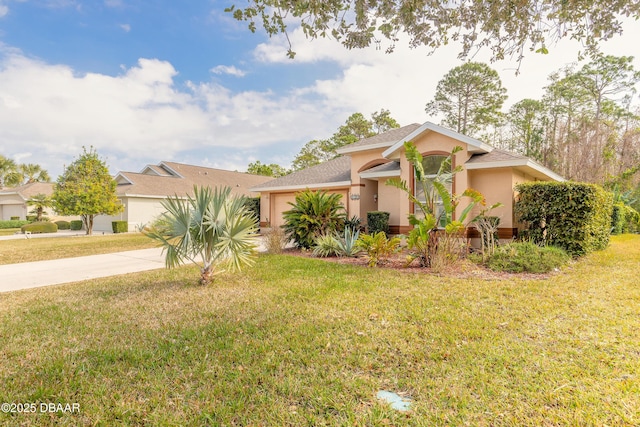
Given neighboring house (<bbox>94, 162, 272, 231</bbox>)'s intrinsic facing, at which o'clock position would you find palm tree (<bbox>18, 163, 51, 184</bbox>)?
The palm tree is roughly at 2 o'clock from the neighboring house.

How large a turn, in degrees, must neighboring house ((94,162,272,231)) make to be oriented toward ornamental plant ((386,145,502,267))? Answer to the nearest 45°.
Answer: approximately 90° to its left

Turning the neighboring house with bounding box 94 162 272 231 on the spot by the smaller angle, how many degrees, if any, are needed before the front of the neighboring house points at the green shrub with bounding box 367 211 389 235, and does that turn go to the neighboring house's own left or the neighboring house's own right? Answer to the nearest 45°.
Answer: approximately 135° to the neighboring house's own left

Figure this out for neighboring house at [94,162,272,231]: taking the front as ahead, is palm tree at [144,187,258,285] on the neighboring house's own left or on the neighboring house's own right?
on the neighboring house's own left

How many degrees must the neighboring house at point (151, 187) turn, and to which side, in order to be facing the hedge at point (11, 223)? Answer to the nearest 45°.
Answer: approximately 45° to its right

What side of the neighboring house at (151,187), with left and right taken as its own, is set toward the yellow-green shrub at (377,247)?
left

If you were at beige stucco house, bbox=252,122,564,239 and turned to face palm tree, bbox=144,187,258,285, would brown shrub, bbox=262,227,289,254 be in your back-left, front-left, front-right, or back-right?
front-right

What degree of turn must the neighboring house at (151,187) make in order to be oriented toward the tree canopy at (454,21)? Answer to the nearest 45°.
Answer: approximately 90° to its left

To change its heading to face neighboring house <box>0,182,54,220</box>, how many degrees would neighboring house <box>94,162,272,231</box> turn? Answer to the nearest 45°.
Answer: approximately 45° to its right

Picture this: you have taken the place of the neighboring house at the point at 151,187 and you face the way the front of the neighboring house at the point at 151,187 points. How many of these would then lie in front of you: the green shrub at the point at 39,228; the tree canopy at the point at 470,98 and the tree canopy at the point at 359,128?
1

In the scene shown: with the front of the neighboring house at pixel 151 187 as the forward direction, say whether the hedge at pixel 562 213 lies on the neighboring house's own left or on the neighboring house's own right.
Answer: on the neighboring house's own left

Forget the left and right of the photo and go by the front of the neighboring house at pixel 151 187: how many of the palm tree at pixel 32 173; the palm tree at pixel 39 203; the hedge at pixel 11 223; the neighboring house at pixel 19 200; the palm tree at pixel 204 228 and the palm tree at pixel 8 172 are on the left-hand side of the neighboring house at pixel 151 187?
1

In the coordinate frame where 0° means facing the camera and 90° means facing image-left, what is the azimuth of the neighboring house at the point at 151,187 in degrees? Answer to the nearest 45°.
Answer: approximately 90°
